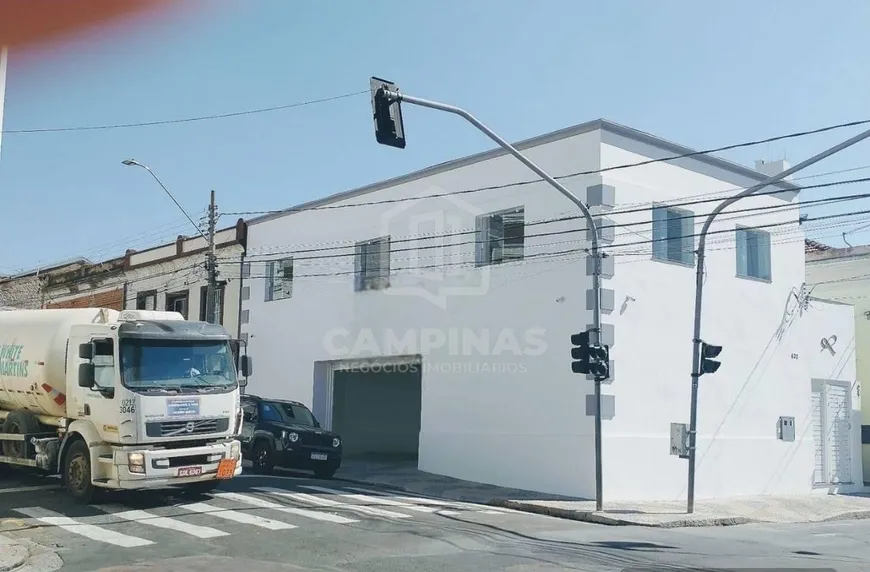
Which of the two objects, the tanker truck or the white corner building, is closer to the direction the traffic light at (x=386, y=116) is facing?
the tanker truck

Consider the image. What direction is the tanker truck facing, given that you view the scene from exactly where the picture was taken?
facing the viewer and to the right of the viewer

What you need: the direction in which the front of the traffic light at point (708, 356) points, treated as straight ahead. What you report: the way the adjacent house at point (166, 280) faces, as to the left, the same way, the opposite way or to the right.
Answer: to the right

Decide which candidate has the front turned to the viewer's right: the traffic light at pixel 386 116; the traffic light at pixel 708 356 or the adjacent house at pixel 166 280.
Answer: the traffic light at pixel 708 356

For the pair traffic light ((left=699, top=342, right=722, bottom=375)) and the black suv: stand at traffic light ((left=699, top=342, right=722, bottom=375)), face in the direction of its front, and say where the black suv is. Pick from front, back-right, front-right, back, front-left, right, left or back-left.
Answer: back

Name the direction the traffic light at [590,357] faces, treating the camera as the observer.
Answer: facing to the left of the viewer

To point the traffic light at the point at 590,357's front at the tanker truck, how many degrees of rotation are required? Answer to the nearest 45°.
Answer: approximately 45° to its left

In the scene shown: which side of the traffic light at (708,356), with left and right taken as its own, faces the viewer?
right

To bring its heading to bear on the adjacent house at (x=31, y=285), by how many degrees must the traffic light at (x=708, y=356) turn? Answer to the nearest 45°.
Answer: approximately 135° to its left

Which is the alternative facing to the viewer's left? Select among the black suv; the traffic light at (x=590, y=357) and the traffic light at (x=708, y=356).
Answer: the traffic light at (x=590, y=357)

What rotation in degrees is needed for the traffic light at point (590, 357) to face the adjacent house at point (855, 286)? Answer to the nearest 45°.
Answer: approximately 135° to its right
